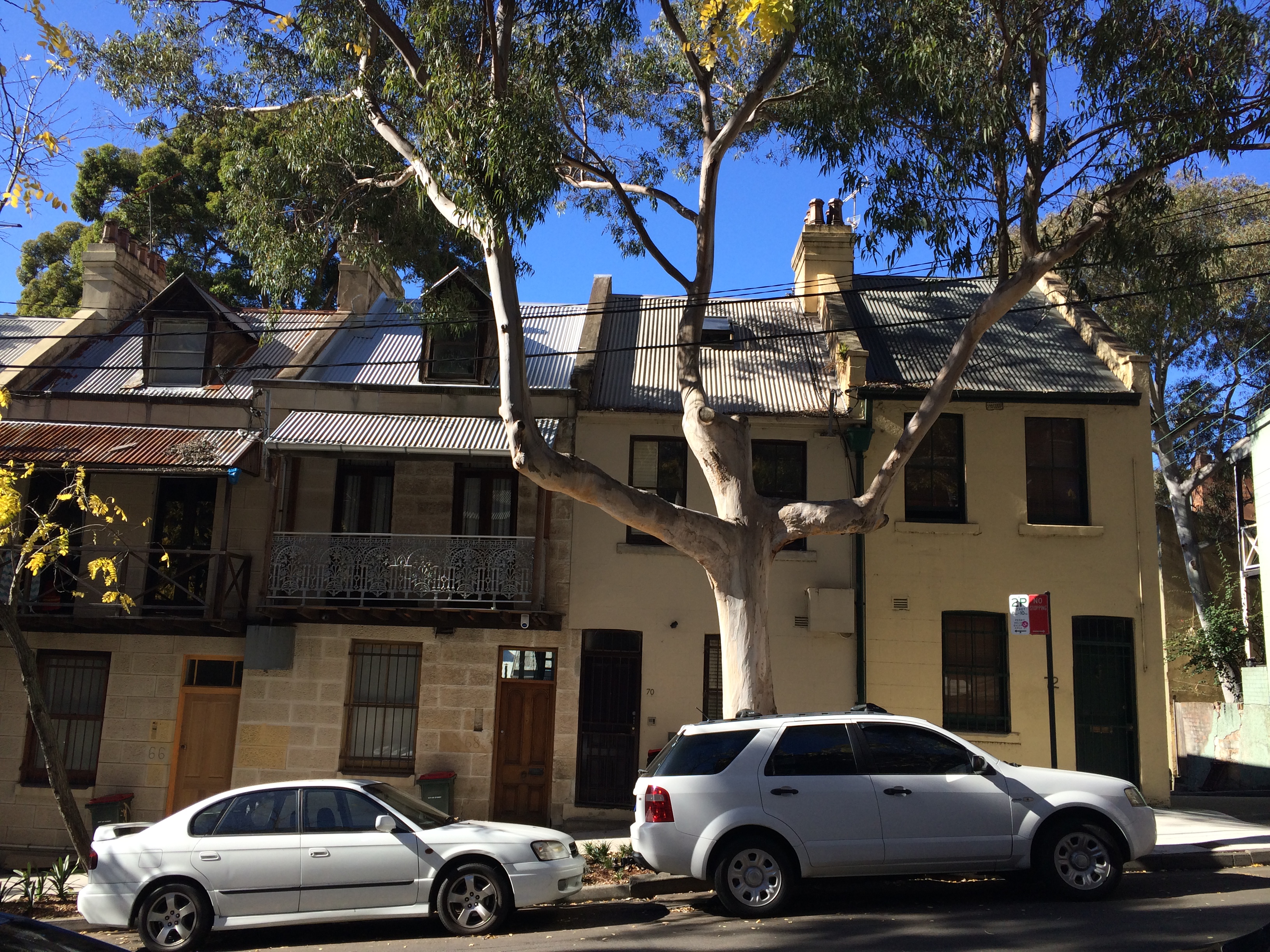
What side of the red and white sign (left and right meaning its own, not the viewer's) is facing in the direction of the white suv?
front

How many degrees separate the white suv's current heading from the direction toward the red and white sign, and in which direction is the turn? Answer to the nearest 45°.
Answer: approximately 45° to its left

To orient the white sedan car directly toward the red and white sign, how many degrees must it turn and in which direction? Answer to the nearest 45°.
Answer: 0° — it already faces it

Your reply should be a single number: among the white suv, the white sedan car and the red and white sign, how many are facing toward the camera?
1

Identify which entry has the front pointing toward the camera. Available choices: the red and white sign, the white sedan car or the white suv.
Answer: the red and white sign

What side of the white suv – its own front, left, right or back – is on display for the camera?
right

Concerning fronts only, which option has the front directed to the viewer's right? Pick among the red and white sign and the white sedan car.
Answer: the white sedan car

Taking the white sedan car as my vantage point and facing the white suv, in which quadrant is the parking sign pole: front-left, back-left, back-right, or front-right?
front-left

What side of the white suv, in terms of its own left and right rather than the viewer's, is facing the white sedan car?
back

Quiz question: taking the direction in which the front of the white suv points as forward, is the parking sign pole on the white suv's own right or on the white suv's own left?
on the white suv's own left

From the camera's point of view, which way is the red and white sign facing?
toward the camera

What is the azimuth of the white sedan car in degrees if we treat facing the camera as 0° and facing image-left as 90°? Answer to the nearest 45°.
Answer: approximately 270°

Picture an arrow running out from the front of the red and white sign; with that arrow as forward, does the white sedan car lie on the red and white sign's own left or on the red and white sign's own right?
on the red and white sign's own right

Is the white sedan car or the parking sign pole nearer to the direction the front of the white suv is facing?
the parking sign pole
